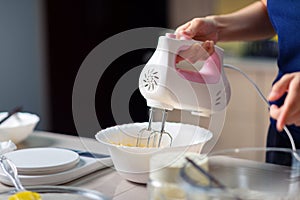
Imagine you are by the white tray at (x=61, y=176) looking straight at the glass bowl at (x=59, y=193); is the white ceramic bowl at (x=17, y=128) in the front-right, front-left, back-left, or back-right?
back-right

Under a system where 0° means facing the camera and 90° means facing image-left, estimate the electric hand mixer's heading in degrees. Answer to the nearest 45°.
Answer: approximately 45°
